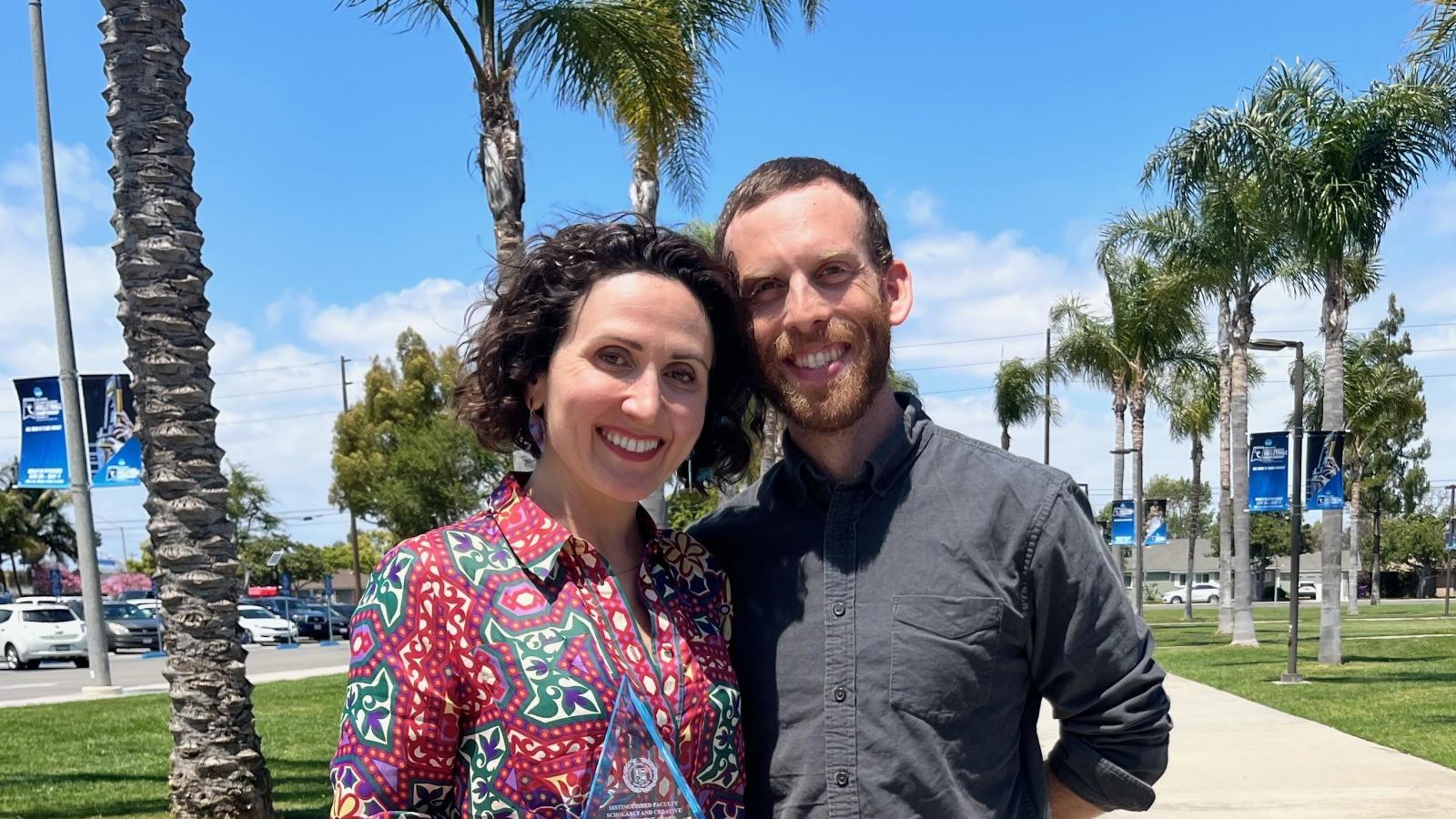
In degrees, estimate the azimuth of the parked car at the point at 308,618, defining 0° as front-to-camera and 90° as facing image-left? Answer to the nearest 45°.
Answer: approximately 315°

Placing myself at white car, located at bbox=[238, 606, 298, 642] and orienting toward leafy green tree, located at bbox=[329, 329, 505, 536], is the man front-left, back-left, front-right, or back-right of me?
back-right

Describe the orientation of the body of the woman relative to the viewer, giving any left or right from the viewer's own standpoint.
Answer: facing the viewer and to the right of the viewer

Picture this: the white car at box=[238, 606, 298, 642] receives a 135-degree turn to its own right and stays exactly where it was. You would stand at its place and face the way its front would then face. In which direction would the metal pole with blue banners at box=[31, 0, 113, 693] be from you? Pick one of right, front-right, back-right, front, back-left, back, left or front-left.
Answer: left
